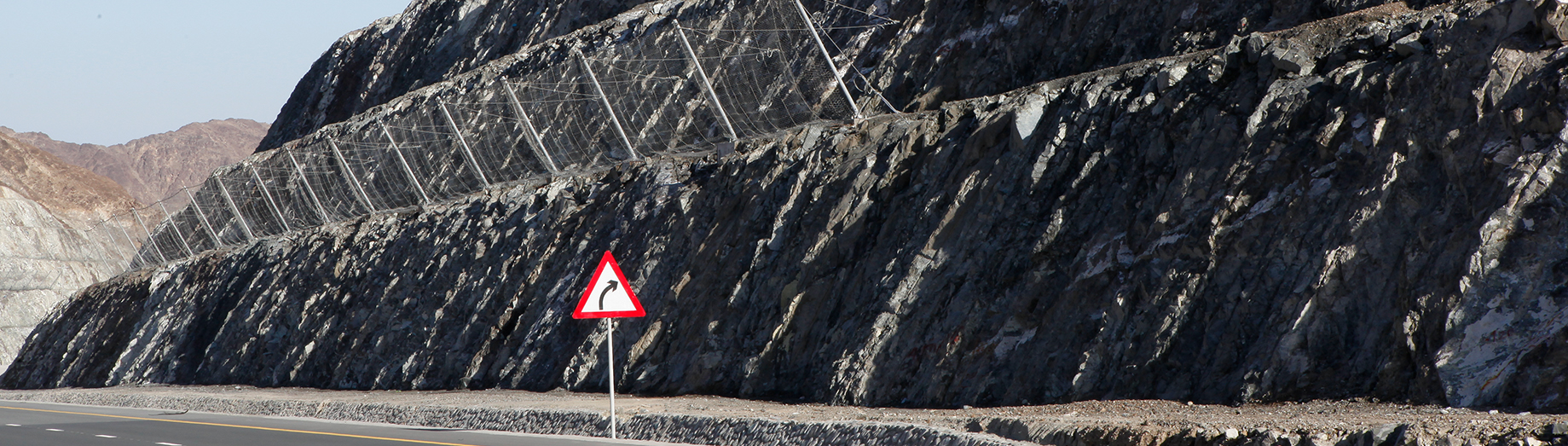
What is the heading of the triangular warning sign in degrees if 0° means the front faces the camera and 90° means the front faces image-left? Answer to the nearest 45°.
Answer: approximately 0°

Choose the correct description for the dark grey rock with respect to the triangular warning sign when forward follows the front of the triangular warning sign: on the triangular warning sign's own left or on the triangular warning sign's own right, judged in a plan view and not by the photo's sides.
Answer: on the triangular warning sign's own left

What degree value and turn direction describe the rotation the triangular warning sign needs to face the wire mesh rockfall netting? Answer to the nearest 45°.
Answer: approximately 180°
